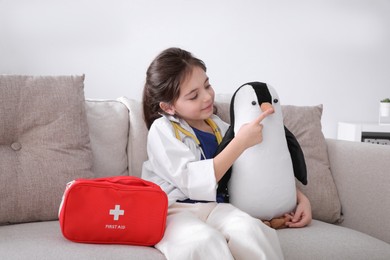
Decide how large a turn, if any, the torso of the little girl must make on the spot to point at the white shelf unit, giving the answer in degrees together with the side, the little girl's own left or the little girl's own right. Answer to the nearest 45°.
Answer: approximately 90° to the little girl's own left

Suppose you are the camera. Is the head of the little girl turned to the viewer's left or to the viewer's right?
to the viewer's right

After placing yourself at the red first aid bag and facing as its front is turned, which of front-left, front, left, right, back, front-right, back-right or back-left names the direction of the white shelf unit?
back-left

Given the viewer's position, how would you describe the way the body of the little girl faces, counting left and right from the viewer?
facing the viewer and to the right of the viewer

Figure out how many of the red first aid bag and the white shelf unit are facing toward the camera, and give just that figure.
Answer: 2

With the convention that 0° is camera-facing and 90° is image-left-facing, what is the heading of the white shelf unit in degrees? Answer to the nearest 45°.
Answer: approximately 0°

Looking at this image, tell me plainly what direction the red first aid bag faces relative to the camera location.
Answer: facing the viewer
